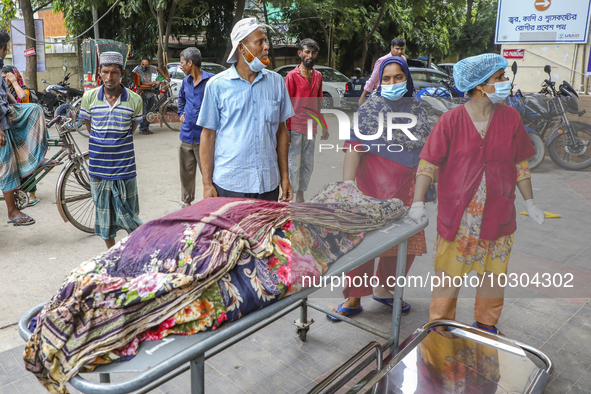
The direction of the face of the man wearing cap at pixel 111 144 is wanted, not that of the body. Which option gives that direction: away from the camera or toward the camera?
toward the camera

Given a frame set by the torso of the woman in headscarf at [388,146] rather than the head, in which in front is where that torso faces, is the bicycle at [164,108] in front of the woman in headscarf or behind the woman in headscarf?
behind

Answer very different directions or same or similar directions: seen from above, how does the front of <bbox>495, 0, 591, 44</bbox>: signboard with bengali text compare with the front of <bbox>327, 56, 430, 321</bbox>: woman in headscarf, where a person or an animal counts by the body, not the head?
same or similar directions

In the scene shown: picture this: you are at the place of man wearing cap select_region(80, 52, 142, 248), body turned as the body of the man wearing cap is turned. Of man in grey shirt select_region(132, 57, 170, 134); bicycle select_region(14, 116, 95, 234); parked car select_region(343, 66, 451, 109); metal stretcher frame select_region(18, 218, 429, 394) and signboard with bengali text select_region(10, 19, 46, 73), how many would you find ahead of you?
1

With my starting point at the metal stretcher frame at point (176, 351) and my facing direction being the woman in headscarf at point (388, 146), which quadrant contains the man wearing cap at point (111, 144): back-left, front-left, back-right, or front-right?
front-left

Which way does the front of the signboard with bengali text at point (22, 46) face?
toward the camera

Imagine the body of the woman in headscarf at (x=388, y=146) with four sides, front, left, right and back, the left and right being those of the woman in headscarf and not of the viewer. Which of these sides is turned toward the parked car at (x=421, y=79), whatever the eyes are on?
back

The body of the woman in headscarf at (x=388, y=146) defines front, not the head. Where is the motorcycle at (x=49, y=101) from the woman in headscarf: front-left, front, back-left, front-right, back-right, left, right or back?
back-right

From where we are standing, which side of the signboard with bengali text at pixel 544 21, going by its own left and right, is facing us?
front
